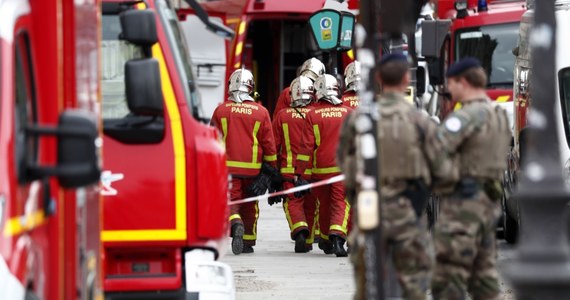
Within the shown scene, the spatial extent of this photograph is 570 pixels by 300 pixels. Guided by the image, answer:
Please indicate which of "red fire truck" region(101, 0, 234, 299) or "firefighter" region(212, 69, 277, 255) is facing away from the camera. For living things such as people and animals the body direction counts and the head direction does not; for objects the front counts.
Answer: the firefighter

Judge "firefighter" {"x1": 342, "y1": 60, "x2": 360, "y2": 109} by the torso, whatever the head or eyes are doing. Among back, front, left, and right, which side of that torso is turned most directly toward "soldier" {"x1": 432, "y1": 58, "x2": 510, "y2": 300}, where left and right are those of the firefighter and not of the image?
back

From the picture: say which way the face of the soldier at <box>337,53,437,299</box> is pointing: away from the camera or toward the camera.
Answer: away from the camera

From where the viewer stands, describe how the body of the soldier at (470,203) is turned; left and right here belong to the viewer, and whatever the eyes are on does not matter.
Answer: facing away from the viewer and to the left of the viewer

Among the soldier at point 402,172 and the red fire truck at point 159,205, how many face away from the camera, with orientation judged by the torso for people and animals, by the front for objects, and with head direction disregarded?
1

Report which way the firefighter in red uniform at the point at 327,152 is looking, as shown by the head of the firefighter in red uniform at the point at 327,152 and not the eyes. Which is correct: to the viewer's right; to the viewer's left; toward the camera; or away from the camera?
away from the camera

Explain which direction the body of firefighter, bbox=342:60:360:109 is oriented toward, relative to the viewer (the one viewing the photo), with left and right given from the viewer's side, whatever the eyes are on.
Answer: facing away from the viewer

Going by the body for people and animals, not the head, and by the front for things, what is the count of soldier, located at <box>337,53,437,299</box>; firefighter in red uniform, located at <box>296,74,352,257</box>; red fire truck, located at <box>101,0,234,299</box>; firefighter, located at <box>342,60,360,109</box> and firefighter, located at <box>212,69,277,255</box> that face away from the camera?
4

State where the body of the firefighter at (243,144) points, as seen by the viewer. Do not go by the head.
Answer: away from the camera

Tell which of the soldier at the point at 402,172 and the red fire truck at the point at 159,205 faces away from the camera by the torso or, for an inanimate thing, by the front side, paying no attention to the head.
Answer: the soldier

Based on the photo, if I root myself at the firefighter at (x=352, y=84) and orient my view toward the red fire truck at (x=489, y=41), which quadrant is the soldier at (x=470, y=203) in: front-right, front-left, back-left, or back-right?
back-right

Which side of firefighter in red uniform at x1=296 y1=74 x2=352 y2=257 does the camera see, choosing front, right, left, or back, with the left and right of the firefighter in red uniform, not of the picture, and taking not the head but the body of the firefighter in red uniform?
back

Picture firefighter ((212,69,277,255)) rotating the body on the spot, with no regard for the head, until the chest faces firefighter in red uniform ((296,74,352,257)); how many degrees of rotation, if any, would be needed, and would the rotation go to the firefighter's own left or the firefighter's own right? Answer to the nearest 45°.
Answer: approximately 90° to the firefighter's own right

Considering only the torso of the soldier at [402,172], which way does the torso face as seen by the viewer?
away from the camera

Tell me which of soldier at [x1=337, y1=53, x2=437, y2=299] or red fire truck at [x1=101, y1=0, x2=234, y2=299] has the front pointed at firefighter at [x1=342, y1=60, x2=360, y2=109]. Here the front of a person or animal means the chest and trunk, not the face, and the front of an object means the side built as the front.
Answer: the soldier

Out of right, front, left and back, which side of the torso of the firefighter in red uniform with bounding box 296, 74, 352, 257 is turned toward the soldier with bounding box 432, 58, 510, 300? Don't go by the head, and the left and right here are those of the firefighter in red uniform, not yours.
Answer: back

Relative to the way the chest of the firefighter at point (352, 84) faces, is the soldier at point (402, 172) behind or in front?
behind
